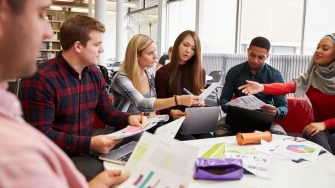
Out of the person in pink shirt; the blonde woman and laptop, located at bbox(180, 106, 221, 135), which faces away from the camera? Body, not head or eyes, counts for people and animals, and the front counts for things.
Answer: the laptop

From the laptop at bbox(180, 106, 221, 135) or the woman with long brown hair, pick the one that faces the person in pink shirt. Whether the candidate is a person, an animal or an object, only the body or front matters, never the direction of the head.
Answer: the woman with long brown hair

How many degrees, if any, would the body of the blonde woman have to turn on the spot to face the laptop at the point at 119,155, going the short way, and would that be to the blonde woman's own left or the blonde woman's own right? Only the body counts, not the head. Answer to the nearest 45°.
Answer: approximately 45° to the blonde woman's own right

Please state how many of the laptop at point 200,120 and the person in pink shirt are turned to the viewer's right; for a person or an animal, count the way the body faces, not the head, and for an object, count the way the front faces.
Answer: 1

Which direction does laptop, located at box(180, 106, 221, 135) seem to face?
away from the camera

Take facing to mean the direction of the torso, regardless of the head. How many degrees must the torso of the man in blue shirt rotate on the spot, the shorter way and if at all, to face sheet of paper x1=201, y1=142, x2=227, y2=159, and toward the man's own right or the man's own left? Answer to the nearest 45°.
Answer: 0° — they already face it

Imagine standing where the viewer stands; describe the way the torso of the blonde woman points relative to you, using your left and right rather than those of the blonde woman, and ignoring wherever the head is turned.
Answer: facing the viewer and to the right of the viewer

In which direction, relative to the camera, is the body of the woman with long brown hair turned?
toward the camera

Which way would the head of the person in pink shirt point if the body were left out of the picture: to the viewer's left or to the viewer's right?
to the viewer's right

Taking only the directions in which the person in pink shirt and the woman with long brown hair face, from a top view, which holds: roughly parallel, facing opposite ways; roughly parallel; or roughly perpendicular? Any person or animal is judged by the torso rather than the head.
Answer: roughly perpendicular

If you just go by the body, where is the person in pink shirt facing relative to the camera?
to the viewer's right

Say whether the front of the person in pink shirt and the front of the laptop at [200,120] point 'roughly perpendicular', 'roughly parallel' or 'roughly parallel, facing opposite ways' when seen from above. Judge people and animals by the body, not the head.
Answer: roughly perpendicular

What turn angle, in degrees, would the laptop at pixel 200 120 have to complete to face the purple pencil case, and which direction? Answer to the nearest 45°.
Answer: approximately 180°

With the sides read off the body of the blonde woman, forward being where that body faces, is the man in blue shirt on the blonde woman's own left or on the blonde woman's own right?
on the blonde woman's own left
